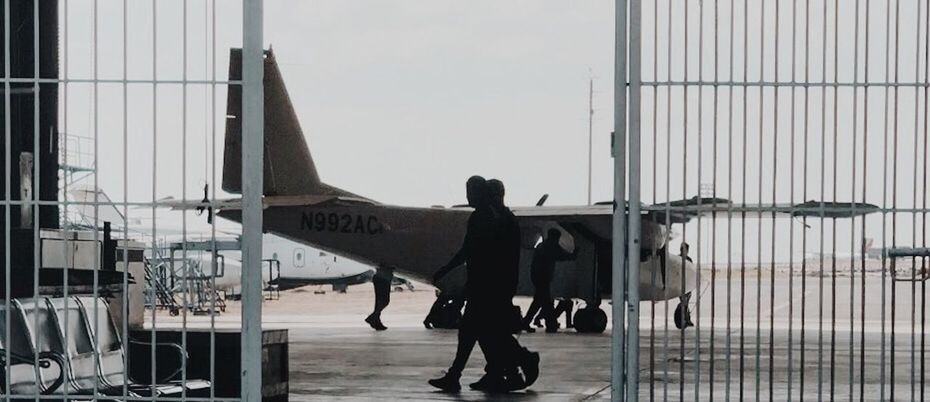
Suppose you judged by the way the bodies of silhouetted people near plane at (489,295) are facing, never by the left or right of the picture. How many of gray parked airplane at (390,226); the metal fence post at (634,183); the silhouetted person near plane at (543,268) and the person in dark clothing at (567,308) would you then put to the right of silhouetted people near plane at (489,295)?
3

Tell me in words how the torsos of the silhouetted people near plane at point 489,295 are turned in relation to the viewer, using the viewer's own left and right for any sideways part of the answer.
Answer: facing to the left of the viewer

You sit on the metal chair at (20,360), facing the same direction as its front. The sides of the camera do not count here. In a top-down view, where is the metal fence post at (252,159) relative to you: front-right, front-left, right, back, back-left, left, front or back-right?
front

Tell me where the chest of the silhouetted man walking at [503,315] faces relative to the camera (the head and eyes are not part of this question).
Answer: to the viewer's left
